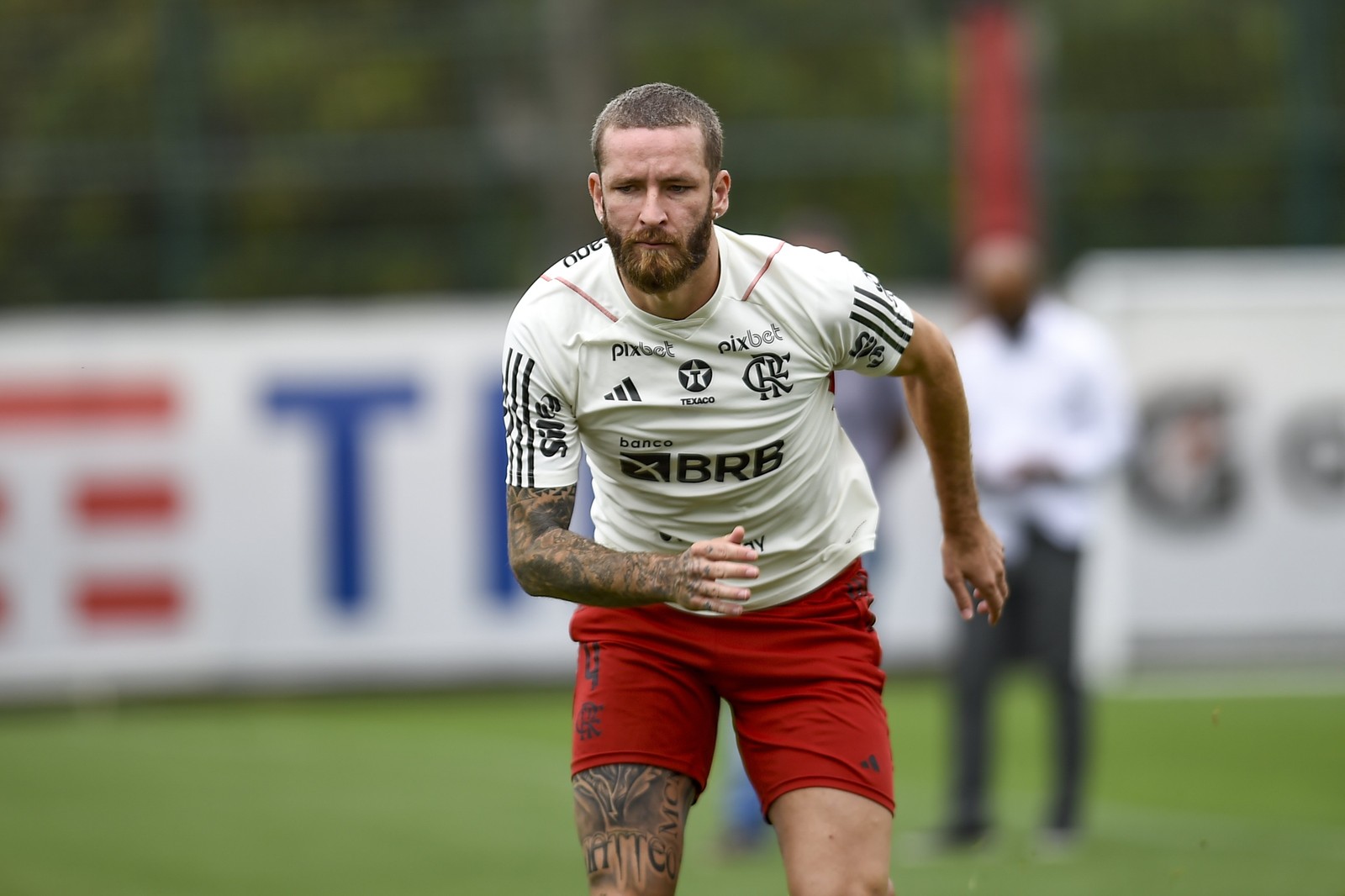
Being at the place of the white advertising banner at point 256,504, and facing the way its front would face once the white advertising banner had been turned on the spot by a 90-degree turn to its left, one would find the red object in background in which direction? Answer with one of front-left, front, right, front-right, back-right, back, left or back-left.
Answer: front

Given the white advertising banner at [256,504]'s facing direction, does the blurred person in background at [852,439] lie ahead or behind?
ahead

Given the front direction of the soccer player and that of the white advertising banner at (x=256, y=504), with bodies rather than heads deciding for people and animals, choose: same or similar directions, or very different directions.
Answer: same or similar directions

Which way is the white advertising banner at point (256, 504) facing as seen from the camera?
toward the camera

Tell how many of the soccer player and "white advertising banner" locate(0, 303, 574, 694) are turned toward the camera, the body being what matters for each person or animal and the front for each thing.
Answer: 2

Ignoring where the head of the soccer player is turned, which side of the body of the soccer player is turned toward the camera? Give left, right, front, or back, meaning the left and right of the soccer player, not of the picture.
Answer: front

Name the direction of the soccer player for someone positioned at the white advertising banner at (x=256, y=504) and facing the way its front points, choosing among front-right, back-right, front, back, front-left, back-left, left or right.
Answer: front

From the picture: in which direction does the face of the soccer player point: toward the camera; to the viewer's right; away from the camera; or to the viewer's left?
toward the camera

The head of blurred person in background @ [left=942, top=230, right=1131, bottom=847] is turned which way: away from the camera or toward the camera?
toward the camera

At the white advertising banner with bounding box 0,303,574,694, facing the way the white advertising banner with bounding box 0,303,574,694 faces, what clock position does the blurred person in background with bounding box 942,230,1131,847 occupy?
The blurred person in background is roughly at 11 o'clock from the white advertising banner.
